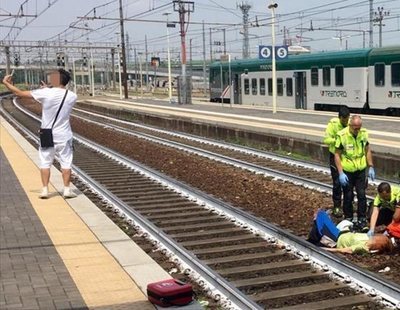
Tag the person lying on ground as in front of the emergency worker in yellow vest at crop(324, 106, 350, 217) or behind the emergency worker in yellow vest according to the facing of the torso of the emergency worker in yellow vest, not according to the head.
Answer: in front

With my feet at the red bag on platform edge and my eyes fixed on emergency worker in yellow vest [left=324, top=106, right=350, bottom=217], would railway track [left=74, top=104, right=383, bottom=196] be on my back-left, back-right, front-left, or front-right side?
front-left

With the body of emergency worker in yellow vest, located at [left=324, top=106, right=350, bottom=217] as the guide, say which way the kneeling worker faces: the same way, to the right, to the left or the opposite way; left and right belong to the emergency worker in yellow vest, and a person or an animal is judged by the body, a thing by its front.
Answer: to the right

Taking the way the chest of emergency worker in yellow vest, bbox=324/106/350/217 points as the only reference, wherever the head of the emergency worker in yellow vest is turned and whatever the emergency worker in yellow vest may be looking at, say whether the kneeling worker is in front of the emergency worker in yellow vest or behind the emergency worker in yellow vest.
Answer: in front

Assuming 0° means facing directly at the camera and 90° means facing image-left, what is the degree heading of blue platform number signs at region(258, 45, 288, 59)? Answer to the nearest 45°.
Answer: approximately 0°

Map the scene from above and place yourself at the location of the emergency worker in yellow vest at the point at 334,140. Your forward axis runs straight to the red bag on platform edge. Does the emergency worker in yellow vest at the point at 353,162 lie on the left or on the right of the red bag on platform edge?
left

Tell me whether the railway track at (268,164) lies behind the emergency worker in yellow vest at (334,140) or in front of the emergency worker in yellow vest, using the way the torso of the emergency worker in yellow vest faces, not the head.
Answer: behind

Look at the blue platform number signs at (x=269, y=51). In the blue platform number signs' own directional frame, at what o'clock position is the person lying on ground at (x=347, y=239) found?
The person lying on ground is roughly at 12 o'clock from the blue platform number signs.

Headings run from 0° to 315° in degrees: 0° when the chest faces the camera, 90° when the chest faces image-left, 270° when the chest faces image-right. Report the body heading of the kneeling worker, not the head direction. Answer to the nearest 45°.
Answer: approximately 45°

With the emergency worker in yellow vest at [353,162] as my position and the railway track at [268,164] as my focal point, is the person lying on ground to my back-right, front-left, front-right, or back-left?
back-left

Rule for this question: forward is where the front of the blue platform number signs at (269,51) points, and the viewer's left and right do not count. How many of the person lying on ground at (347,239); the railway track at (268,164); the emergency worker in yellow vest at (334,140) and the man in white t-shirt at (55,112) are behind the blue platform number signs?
0
